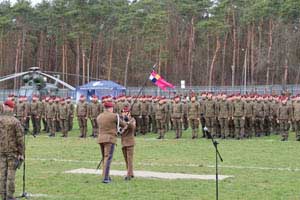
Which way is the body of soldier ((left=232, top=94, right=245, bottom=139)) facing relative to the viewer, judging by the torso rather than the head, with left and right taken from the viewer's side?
facing the viewer

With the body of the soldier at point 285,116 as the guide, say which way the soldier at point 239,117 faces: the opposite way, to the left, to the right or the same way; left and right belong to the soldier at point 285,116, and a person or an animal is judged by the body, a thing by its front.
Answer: the same way

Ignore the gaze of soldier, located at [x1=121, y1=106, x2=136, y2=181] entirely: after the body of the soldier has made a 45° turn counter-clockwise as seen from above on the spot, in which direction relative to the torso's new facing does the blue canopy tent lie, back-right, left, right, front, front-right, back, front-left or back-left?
back-right

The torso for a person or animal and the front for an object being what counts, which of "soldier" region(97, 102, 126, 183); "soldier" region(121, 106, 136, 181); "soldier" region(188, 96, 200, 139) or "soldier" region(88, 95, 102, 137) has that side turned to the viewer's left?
"soldier" region(121, 106, 136, 181)

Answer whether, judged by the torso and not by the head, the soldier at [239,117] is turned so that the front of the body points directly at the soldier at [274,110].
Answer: no

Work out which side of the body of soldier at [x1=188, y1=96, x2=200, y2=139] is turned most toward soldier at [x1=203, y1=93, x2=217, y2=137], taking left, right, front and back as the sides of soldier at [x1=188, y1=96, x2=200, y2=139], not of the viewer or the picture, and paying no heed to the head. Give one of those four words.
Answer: left

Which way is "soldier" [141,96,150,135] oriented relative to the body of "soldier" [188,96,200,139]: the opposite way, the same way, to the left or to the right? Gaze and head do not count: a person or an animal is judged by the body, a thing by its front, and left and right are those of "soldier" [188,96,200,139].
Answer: the same way

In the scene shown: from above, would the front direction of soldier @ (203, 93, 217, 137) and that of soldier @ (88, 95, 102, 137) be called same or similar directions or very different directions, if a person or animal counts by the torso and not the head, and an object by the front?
same or similar directions

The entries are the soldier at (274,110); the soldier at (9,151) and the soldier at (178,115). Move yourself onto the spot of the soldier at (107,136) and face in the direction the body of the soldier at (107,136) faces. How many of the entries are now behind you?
1

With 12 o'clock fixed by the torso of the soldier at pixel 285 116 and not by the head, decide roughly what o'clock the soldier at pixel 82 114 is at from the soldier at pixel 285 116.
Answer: the soldier at pixel 82 114 is roughly at 3 o'clock from the soldier at pixel 285 116.

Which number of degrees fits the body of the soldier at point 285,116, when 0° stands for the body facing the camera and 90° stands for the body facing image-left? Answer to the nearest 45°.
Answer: approximately 0°

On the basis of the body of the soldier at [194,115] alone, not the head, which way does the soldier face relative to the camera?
toward the camera

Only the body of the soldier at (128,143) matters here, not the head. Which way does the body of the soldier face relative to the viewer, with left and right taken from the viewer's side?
facing to the left of the viewer

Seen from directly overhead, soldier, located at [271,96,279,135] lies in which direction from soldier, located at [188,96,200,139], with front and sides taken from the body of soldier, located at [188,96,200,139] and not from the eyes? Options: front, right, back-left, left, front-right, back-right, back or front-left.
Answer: left

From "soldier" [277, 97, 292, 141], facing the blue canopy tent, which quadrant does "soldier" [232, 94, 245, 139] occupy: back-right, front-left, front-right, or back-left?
front-left

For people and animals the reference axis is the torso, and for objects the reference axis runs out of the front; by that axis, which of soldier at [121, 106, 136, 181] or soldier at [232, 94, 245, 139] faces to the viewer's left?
soldier at [121, 106, 136, 181]

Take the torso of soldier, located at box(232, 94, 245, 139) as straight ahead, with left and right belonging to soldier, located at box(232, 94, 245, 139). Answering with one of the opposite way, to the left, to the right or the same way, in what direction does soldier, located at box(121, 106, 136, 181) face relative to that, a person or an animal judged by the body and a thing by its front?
to the right

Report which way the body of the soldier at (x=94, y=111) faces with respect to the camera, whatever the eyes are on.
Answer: toward the camera

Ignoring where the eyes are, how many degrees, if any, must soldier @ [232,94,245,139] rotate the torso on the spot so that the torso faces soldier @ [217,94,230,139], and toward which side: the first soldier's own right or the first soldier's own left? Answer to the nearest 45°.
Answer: approximately 90° to the first soldier's own right
